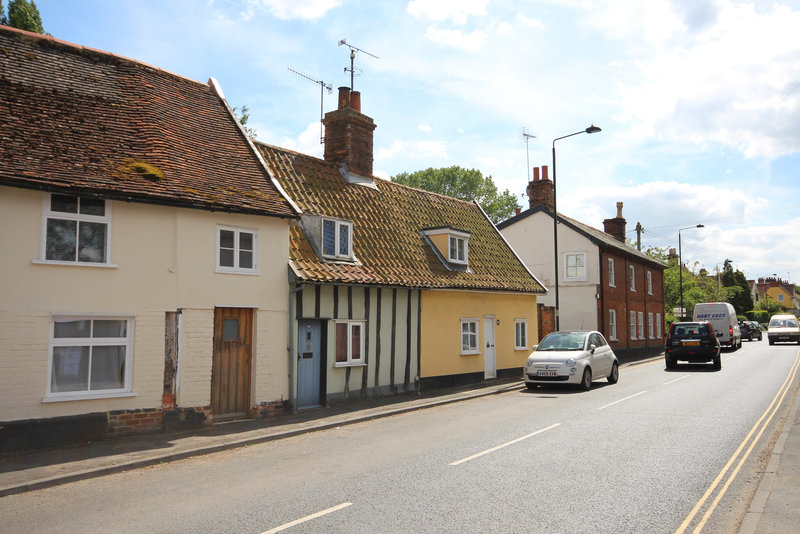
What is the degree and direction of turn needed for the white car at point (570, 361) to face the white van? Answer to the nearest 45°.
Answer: approximately 135° to its right

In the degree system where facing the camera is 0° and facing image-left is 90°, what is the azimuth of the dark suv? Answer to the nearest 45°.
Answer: approximately 180°

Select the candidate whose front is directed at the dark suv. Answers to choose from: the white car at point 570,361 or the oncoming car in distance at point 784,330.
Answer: the oncoming car in distance

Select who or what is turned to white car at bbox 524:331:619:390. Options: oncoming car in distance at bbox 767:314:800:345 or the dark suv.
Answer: the oncoming car in distance

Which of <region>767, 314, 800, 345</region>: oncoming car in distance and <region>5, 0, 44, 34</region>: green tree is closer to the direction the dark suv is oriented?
the oncoming car in distance

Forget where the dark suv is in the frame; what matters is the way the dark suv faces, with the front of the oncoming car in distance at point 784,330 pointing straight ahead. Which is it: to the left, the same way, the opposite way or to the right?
the opposite way

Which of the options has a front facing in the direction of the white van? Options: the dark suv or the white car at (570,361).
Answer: the dark suv

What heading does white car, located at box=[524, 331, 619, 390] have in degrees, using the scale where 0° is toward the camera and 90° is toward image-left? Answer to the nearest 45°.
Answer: approximately 45°

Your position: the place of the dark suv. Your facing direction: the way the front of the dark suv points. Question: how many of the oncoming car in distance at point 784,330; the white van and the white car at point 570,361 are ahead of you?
2

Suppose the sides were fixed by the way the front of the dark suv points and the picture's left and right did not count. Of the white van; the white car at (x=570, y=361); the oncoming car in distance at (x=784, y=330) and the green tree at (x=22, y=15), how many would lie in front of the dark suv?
2
